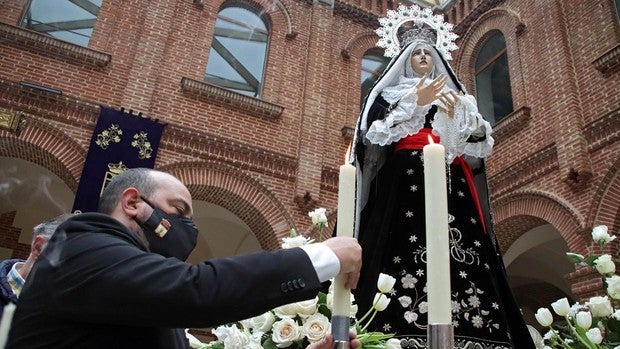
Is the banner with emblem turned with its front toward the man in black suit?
yes

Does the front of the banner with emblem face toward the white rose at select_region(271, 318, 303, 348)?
yes

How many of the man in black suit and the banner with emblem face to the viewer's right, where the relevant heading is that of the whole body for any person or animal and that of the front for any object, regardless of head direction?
1

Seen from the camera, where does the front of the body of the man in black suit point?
to the viewer's right

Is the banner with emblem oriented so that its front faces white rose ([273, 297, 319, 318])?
yes

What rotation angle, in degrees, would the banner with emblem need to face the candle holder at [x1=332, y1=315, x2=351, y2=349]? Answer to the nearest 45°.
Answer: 0° — it already faces it

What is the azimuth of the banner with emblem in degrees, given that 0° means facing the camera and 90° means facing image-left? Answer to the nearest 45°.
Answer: approximately 0°

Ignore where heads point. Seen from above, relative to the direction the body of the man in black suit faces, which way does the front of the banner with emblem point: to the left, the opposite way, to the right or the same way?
to the right

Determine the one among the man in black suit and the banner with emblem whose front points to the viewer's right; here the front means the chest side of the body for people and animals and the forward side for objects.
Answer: the man in black suit

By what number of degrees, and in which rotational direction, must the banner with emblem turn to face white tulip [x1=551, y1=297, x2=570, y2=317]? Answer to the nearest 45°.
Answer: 0° — it already faces it

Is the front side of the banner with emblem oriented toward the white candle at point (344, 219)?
yes
